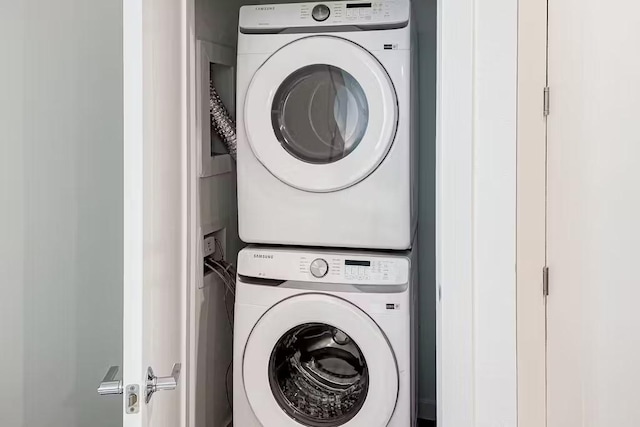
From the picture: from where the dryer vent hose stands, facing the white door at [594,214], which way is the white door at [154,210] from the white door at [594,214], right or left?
right

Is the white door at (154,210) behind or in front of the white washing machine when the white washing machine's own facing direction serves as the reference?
in front

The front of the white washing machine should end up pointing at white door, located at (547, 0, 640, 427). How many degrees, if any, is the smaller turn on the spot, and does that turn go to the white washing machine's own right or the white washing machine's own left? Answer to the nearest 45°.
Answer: approximately 45° to the white washing machine's own left

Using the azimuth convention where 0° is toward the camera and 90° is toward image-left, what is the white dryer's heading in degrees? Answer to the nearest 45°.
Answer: approximately 0°

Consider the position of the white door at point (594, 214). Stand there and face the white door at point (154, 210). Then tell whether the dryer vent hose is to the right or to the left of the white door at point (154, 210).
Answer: right

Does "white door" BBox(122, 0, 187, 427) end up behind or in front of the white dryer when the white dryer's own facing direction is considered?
in front
